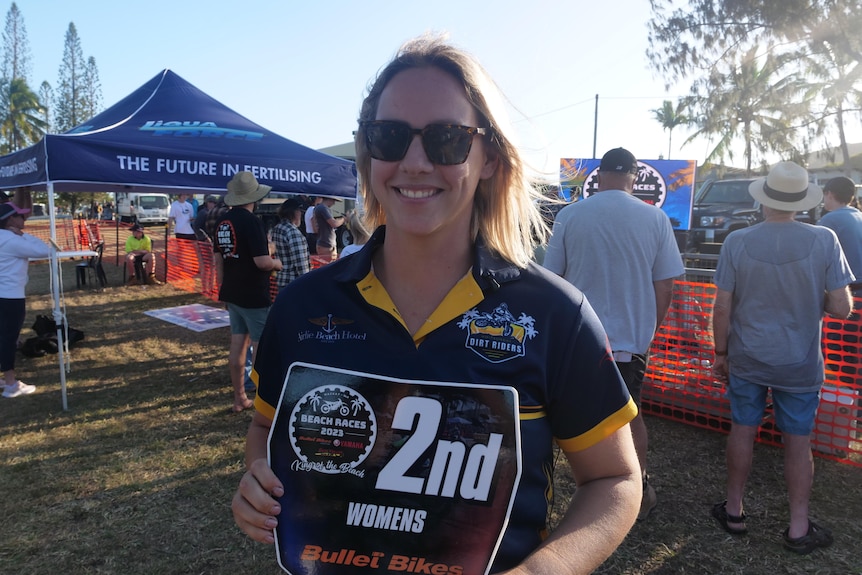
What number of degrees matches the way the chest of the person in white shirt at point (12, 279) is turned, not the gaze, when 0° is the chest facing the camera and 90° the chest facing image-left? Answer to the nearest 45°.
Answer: approximately 270°

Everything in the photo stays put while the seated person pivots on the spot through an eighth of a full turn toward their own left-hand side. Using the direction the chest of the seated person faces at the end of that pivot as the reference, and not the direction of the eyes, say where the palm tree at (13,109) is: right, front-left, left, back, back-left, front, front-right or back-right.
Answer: back-left

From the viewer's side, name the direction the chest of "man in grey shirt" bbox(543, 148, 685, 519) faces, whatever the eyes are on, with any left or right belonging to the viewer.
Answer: facing away from the viewer

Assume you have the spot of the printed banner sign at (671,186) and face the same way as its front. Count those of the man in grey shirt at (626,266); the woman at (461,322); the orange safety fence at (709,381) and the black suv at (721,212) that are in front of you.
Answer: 3

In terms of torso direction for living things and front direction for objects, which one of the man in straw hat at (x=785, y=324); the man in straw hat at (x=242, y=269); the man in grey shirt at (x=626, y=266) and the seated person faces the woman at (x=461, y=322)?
the seated person

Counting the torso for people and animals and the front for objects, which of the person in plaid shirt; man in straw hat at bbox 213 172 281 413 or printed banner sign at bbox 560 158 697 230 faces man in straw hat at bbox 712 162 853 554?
the printed banner sign

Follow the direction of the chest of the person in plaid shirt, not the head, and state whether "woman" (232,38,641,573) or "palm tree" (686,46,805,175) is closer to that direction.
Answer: the palm tree

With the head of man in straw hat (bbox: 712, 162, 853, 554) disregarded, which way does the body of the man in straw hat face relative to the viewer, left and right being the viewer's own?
facing away from the viewer

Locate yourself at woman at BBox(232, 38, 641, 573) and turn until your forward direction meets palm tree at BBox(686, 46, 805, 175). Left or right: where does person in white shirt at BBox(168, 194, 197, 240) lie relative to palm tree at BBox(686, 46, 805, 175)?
left

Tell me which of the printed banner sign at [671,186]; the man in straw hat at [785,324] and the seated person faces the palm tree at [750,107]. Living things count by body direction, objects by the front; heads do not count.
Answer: the man in straw hat

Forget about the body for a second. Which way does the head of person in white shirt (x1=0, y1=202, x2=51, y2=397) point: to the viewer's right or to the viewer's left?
to the viewer's right

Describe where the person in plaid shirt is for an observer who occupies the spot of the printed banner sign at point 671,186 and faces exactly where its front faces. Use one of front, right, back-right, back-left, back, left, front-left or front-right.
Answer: front-right

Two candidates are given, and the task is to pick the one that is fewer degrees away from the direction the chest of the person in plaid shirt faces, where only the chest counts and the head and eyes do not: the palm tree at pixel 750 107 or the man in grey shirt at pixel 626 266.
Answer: the palm tree

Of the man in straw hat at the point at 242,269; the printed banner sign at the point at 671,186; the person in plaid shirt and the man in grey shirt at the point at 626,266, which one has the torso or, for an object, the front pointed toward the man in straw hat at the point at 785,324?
the printed banner sign

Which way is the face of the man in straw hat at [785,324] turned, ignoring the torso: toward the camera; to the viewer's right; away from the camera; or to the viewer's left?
away from the camera

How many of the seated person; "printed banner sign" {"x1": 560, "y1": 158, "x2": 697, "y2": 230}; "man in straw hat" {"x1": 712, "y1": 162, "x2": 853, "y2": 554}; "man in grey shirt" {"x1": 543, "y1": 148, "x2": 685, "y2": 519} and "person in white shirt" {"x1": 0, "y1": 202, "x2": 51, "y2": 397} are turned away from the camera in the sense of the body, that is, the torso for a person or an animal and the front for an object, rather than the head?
2
